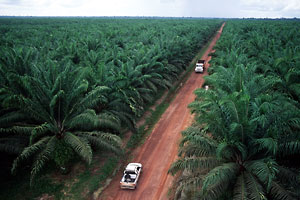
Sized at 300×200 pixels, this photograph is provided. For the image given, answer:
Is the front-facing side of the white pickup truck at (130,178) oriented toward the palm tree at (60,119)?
no

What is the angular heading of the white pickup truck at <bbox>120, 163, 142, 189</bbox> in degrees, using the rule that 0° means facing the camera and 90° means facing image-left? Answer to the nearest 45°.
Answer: approximately 225°

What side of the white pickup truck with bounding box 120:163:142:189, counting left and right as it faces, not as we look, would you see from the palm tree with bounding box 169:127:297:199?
right
